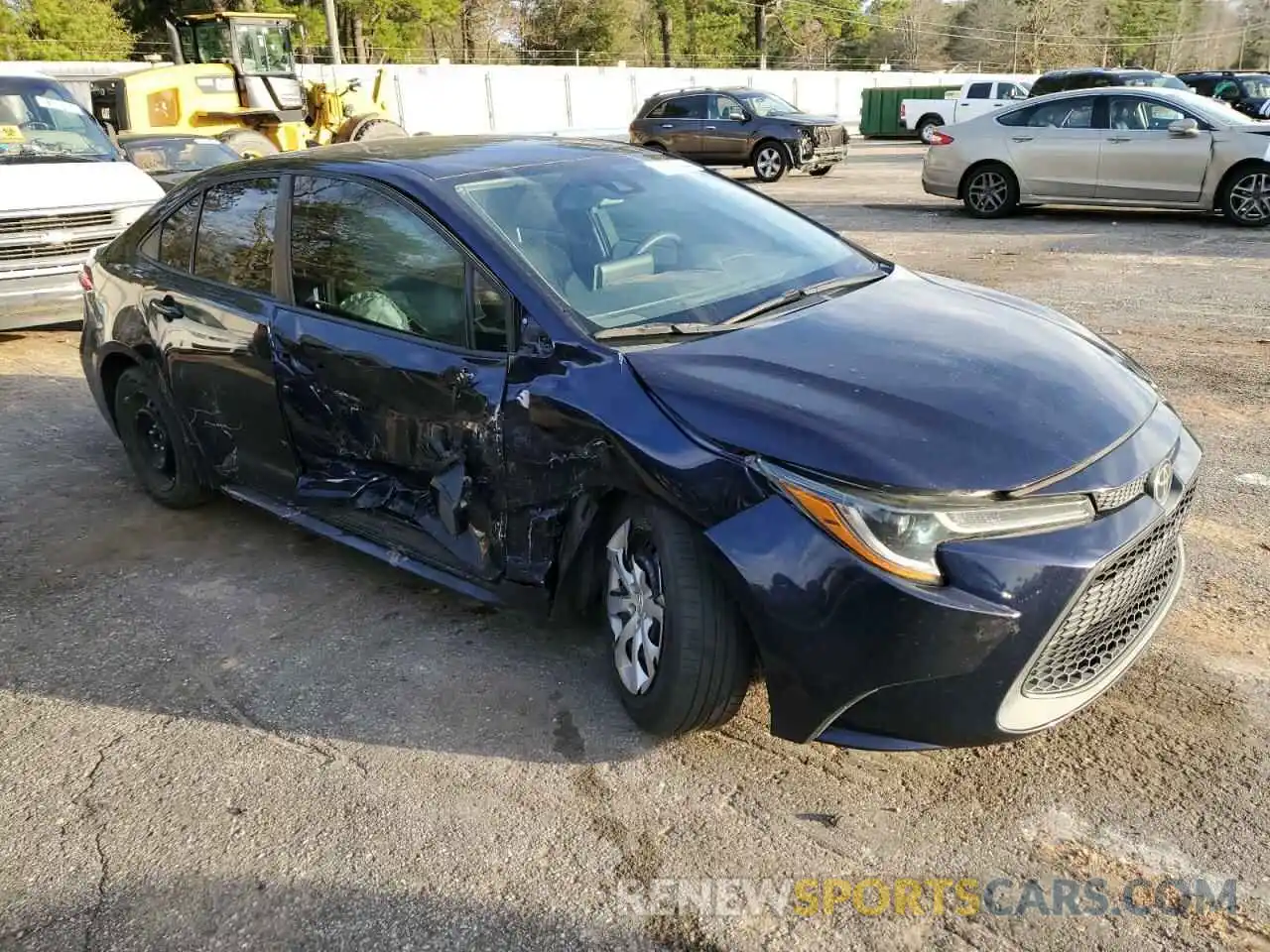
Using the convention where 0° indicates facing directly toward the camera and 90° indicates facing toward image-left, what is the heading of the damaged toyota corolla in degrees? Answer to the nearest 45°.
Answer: approximately 315°

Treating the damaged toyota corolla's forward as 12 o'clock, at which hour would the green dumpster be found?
The green dumpster is roughly at 8 o'clock from the damaged toyota corolla.

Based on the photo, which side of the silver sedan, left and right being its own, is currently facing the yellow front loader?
back

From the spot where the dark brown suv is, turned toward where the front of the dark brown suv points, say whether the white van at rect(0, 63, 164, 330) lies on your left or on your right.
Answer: on your right

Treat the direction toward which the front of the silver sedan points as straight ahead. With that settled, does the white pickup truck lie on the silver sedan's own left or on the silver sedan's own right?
on the silver sedan's own left

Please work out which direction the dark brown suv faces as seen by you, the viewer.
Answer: facing the viewer and to the right of the viewer

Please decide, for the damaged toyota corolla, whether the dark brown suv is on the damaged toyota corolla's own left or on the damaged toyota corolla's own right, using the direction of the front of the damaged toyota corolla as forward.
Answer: on the damaged toyota corolla's own left

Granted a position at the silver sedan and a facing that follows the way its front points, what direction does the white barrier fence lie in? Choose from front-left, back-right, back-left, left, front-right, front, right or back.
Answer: back-left

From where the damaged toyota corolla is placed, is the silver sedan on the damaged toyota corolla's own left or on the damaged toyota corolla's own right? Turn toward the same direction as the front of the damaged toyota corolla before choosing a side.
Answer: on the damaged toyota corolla's own left

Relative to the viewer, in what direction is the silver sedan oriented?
to the viewer's right
